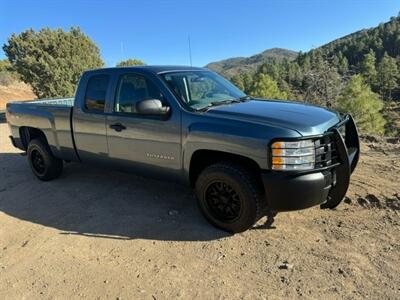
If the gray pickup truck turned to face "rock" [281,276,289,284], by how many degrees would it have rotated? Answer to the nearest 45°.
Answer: approximately 45° to its right

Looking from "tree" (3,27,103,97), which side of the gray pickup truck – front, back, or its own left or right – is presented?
back

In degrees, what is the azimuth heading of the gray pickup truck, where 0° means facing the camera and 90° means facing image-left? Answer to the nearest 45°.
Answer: approximately 315°

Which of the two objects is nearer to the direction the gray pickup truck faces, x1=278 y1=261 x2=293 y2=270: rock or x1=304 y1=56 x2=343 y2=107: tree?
the rock
